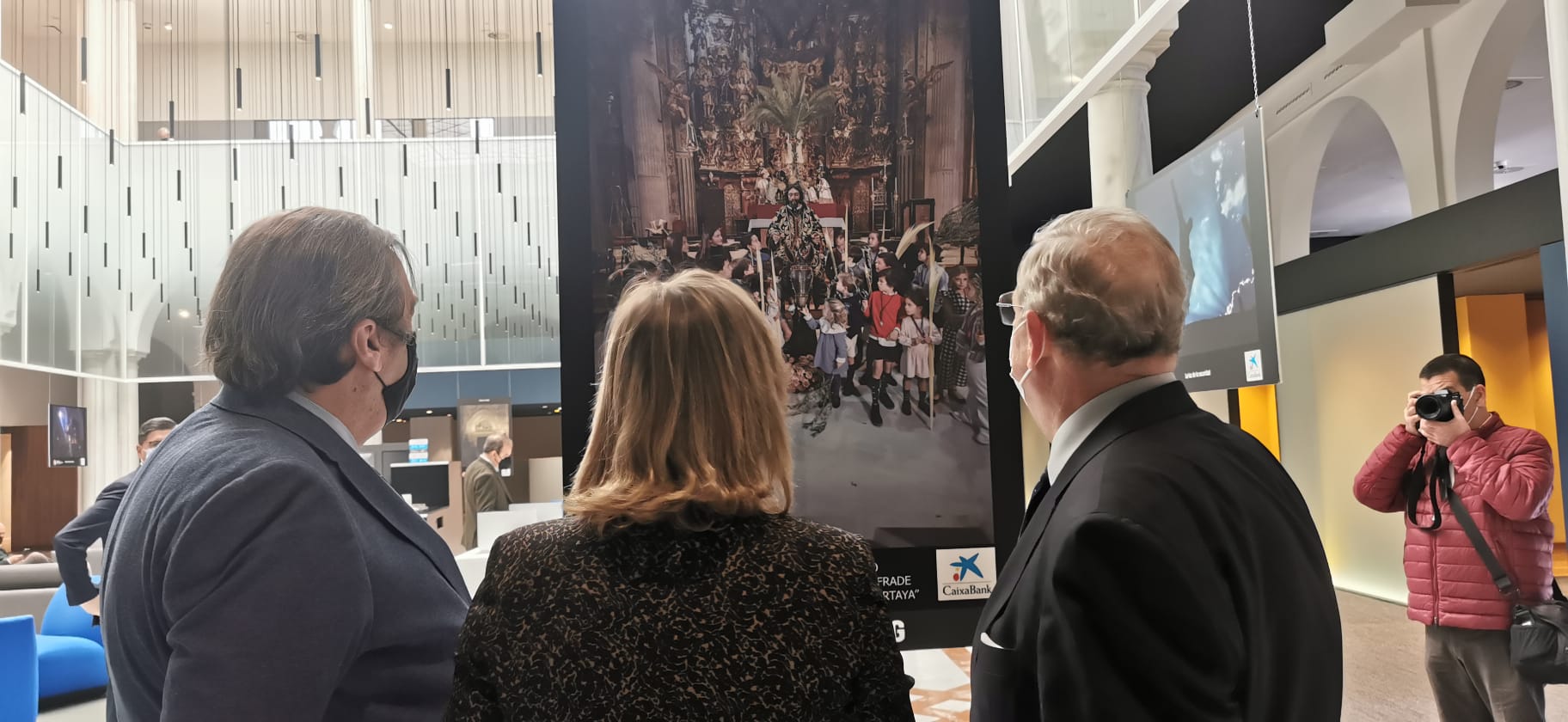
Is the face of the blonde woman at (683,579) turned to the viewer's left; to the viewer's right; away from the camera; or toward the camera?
away from the camera

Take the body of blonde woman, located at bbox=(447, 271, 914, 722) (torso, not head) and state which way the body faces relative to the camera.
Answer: away from the camera

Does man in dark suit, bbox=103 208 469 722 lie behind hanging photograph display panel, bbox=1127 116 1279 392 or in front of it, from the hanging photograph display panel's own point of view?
in front

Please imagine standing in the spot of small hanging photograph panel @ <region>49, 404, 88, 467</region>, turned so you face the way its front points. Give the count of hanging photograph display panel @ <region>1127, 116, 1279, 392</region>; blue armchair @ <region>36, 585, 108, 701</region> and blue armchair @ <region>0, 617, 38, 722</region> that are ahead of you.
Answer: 3

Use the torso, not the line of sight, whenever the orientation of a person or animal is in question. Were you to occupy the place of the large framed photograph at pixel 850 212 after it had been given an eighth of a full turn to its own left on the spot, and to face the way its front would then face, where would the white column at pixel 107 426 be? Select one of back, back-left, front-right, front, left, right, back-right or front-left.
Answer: back

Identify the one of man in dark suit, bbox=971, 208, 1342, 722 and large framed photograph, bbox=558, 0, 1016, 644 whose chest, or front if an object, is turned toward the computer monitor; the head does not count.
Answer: the man in dark suit

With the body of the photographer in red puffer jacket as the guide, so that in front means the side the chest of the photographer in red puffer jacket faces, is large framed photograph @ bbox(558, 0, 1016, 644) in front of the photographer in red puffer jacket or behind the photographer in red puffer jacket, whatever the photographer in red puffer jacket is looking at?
in front

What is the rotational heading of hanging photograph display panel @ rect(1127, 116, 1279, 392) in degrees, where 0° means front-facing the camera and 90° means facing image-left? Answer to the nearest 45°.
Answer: approximately 45°

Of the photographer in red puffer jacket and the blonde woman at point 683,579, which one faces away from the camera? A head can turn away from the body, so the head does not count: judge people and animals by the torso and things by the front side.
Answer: the blonde woman
